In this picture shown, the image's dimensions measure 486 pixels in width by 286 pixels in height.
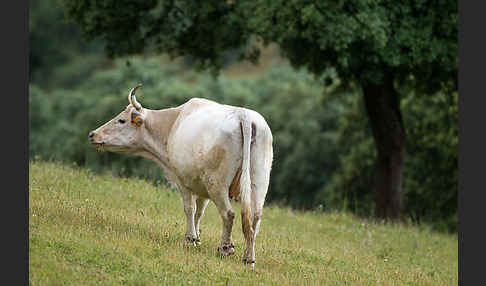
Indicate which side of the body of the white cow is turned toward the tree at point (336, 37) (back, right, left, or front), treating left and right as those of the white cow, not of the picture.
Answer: right

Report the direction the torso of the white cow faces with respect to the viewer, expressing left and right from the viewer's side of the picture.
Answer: facing away from the viewer and to the left of the viewer
